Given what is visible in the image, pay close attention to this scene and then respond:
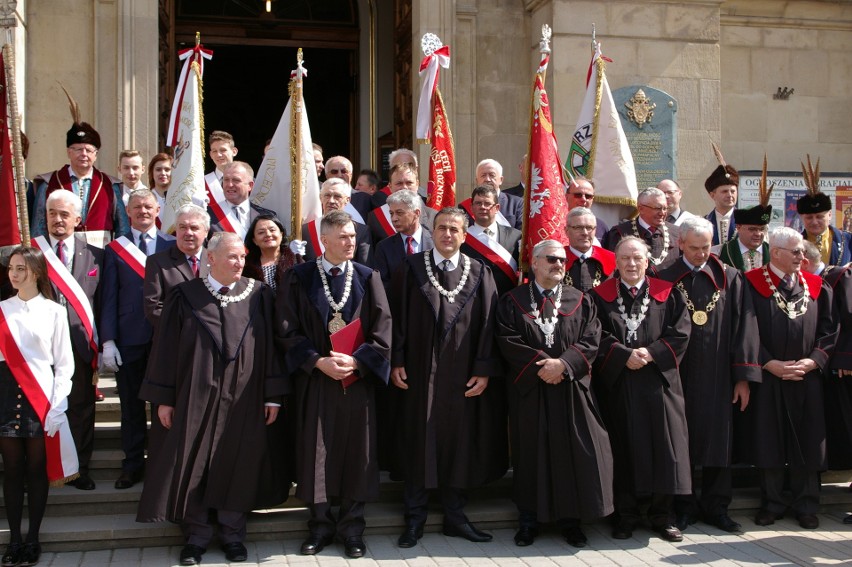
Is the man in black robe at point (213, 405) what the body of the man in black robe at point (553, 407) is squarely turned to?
no

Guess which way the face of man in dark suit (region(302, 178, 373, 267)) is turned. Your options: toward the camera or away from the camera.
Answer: toward the camera

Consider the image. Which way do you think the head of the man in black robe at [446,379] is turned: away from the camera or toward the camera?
toward the camera

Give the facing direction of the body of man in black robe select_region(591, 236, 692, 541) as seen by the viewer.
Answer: toward the camera

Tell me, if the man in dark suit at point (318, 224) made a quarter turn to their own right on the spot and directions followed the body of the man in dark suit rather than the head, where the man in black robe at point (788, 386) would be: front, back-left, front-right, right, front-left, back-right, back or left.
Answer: back

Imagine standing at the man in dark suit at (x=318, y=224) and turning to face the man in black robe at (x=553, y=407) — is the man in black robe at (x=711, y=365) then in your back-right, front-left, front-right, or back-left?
front-left

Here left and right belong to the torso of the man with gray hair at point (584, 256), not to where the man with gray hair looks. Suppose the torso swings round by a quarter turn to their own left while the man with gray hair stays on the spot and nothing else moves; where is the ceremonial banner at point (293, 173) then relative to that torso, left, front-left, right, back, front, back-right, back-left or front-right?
back

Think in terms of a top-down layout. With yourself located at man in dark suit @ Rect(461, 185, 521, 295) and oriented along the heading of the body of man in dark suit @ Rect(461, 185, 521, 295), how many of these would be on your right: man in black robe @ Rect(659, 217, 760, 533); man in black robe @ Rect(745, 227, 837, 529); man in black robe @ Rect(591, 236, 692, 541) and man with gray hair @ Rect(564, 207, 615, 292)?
0

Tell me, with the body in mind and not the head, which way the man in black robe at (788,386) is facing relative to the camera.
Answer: toward the camera

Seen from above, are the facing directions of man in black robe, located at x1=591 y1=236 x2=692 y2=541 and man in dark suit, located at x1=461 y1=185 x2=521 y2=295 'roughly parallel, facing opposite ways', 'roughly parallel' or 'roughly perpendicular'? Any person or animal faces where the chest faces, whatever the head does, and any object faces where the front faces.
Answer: roughly parallel

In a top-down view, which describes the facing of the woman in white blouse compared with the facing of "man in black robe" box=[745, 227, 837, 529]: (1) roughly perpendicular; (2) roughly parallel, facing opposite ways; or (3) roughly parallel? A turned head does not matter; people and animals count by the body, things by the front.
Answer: roughly parallel

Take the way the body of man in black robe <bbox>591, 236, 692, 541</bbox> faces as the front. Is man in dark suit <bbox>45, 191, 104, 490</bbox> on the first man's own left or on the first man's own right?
on the first man's own right

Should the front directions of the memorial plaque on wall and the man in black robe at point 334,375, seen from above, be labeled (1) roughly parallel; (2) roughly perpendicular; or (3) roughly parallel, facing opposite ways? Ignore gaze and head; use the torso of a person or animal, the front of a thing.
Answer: roughly parallel

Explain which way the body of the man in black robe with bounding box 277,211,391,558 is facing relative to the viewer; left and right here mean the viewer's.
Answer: facing the viewer

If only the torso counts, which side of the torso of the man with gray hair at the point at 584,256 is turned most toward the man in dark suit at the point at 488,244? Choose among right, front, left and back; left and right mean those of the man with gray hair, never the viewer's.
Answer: right
